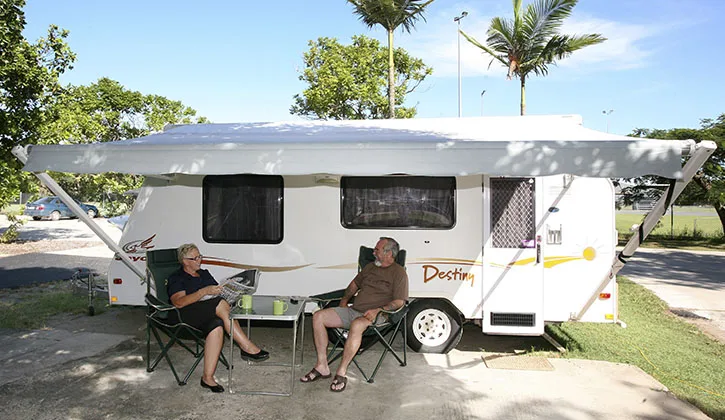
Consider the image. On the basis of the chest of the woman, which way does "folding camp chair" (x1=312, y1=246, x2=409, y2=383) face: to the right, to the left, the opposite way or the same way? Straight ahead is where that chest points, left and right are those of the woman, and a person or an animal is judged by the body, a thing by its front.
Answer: to the right

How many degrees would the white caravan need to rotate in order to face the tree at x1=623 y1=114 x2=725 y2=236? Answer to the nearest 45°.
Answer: approximately 135° to its right

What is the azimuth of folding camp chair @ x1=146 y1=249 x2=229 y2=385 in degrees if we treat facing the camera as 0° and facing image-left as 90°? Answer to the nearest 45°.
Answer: approximately 315°

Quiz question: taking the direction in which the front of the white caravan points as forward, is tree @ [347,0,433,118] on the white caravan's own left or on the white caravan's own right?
on the white caravan's own right

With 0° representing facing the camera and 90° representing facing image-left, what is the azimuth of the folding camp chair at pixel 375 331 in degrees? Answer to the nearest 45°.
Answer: approximately 45°

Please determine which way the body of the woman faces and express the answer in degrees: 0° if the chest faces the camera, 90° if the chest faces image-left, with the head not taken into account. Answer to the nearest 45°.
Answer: approximately 315°

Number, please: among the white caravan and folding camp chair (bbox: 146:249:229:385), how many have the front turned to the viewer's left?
1

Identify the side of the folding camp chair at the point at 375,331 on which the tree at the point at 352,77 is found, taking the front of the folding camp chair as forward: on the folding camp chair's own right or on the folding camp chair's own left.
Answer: on the folding camp chair's own right

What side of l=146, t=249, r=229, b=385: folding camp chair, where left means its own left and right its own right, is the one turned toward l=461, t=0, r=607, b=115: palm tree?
left

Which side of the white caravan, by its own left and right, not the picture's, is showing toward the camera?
left

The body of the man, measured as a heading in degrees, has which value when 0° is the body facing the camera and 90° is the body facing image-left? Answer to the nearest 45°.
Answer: approximately 45°

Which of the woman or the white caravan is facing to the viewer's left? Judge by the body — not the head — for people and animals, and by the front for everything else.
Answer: the white caravan
